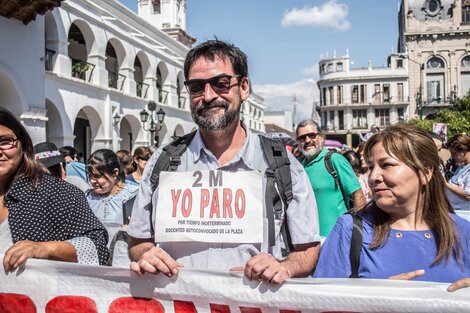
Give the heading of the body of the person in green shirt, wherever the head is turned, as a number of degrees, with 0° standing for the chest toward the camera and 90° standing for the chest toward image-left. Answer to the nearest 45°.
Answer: approximately 45°

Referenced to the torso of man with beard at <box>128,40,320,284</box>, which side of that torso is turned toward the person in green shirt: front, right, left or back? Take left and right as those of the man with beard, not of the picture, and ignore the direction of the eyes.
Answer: back

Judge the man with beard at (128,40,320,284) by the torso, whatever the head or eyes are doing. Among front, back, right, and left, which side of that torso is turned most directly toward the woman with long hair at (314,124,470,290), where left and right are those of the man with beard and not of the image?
left

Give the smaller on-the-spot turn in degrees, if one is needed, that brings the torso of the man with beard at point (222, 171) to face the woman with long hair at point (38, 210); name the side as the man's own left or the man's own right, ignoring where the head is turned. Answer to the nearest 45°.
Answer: approximately 90° to the man's own right

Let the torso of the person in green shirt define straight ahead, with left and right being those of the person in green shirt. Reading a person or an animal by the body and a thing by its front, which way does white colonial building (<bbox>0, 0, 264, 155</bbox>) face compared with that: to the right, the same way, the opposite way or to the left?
to the left

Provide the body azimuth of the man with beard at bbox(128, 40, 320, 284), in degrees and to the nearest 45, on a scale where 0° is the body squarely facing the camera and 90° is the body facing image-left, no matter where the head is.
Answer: approximately 0°

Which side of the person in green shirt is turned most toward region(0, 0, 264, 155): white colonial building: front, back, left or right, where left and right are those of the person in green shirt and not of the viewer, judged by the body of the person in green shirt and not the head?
right
